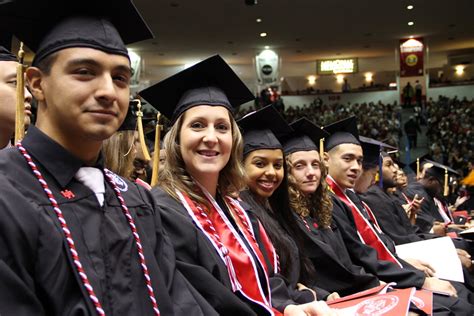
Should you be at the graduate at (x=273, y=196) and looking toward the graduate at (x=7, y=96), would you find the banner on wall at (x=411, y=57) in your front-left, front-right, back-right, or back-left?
back-right

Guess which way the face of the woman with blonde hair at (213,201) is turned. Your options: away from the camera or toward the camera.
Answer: toward the camera

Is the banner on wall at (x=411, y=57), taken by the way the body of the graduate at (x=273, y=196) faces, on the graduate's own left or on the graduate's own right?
on the graduate's own left

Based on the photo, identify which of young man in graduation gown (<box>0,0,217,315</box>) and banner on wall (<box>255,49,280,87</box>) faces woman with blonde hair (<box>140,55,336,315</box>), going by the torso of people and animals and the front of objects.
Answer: the banner on wall

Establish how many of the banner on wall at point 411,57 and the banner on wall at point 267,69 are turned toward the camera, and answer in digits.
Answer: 2

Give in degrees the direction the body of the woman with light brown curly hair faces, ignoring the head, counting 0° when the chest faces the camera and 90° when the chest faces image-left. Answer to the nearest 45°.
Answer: approximately 315°

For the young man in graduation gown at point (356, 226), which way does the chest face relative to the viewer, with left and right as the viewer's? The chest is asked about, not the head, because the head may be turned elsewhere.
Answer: facing the viewer and to the right of the viewer

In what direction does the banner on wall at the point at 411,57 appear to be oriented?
toward the camera

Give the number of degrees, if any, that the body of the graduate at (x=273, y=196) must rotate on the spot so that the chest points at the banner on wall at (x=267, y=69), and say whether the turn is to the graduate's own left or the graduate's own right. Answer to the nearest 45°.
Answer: approximately 135° to the graduate's own left

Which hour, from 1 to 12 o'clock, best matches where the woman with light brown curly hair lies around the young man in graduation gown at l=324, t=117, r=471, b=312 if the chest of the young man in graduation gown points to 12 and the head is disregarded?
The woman with light brown curly hair is roughly at 2 o'clock from the young man in graduation gown.

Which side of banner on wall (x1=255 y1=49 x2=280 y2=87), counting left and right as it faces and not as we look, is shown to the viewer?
front

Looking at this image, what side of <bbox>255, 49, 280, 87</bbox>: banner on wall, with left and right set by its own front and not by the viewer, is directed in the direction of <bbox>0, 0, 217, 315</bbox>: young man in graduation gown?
front

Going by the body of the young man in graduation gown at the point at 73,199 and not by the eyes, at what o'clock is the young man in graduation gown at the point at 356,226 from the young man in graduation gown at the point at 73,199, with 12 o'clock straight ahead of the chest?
the young man in graduation gown at the point at 356,226 is roughly at 9 o'clock from the young man in graduation gown at the point at 73,199.
